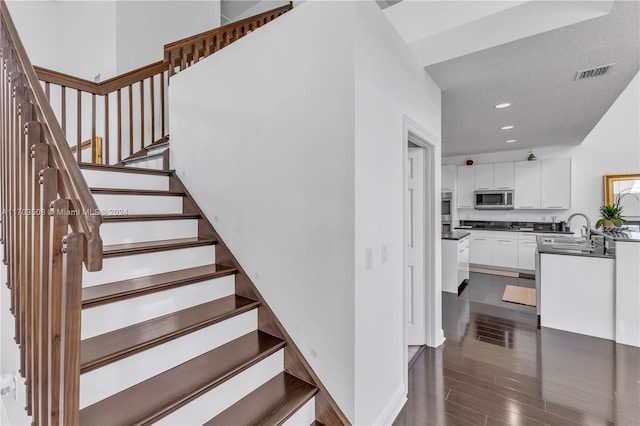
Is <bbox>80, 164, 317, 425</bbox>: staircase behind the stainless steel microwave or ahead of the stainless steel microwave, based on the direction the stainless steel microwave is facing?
ahead

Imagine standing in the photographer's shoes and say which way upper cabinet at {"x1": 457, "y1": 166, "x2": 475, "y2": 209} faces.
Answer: facing the viewer

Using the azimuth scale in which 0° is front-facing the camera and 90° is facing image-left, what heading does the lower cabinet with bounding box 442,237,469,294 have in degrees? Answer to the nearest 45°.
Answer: approximately 270°

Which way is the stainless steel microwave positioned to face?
toward the camera

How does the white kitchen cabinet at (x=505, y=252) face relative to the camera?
toward the camera

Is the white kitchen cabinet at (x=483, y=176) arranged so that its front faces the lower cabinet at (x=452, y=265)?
yes

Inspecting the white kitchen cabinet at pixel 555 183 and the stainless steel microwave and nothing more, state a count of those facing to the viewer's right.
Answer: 0

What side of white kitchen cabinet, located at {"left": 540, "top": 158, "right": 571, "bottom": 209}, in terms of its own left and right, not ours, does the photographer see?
front

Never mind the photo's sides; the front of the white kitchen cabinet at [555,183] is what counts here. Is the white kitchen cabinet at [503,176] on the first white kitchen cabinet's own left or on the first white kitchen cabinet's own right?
on the first white kitchen cabinet's own right

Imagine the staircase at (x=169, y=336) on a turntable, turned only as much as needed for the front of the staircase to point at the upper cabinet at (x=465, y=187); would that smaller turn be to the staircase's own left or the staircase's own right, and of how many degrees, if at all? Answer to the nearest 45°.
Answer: approximately 90° to the staircase's own left

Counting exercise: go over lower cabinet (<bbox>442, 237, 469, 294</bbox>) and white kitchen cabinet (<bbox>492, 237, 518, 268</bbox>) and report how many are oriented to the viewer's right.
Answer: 1

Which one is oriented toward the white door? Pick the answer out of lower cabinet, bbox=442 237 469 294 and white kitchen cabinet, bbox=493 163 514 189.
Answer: the white kitchen cabinet

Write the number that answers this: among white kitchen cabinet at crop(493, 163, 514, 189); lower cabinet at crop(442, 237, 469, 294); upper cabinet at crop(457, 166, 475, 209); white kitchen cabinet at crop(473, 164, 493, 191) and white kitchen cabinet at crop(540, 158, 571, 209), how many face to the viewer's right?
1
